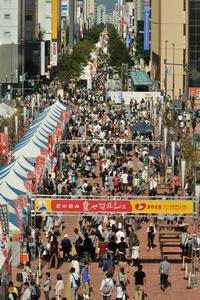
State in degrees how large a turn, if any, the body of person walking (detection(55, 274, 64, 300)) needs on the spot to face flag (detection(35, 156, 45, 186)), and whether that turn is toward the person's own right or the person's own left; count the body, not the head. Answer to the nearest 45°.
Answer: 0° — they already face it

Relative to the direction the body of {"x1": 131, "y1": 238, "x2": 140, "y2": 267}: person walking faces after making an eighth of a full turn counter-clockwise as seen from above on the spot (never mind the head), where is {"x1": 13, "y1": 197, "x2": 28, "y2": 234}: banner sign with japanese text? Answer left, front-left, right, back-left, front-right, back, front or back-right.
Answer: front-left

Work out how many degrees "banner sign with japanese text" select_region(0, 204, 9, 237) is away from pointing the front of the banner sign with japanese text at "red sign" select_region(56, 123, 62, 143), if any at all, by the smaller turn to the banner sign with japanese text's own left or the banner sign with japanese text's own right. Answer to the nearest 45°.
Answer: approximately 180°

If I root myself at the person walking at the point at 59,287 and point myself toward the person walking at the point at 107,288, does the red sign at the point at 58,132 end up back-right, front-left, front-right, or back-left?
back-left

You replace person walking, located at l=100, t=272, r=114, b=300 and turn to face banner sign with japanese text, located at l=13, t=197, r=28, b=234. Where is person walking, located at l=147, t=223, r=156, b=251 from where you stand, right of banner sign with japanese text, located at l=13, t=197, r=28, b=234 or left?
right

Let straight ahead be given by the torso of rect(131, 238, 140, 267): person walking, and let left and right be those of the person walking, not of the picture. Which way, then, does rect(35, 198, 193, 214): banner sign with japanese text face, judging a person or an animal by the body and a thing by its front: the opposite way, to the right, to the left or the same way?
the opposite way

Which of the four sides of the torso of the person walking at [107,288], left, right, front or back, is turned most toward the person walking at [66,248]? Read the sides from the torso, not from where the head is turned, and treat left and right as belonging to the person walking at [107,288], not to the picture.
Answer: front

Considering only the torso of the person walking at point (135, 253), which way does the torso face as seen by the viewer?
away from the camera

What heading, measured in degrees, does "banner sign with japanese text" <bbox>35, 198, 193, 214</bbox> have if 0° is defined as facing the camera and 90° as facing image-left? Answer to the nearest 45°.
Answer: approximately 0°

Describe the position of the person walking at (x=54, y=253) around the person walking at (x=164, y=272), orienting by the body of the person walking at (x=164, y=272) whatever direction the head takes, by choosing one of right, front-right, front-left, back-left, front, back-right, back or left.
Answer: front-left

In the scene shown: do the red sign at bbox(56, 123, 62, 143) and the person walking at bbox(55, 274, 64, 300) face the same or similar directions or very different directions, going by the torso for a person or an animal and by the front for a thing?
very different directions
